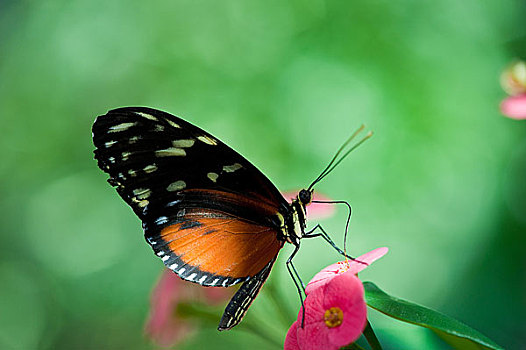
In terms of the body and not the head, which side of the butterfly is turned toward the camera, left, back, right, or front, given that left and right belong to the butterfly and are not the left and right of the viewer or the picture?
right
